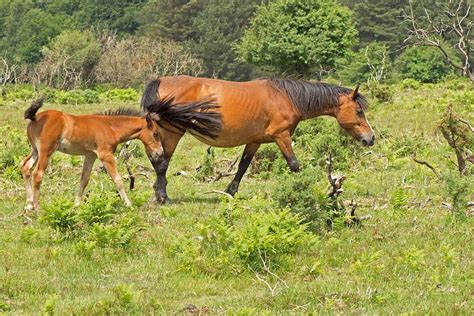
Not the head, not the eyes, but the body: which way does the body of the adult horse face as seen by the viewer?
to the viewer's right

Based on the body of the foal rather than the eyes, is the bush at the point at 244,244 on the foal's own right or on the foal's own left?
on the foal's own right

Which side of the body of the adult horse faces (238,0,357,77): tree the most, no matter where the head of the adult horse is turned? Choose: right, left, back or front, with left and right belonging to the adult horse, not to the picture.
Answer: left

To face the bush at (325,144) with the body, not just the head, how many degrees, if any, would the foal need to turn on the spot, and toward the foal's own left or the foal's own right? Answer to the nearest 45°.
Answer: approximately 45° to the foal's own left

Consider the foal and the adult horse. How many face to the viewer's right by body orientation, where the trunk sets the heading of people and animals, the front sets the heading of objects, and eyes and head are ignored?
2

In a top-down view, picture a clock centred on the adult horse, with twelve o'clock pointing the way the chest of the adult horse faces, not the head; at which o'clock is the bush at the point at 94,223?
The bush is roughly at 4 o'clock from the adult horse.

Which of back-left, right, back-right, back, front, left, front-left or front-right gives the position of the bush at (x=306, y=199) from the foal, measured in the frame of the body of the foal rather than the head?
front-right

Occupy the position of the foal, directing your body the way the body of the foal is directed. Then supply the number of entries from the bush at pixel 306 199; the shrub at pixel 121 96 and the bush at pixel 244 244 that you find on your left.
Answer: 1

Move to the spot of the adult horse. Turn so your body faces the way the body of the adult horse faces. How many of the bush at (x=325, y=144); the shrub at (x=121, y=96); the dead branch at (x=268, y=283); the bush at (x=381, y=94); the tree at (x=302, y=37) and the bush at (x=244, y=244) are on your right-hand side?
2

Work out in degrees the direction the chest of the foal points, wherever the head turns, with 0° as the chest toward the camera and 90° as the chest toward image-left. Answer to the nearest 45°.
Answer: approximately 270°

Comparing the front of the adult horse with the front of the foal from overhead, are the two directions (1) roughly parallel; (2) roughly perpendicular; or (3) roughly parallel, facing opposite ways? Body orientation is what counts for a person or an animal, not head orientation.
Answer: roughly parallel

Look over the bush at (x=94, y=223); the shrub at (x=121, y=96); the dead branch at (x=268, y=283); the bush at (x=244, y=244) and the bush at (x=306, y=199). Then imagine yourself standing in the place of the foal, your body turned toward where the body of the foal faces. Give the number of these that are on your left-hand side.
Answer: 1
